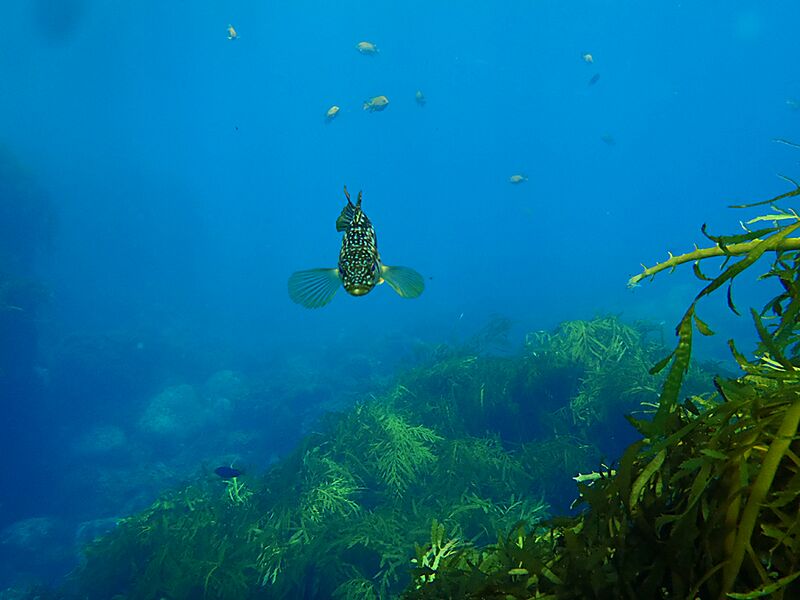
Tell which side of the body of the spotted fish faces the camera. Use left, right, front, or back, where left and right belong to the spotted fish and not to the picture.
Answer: front
